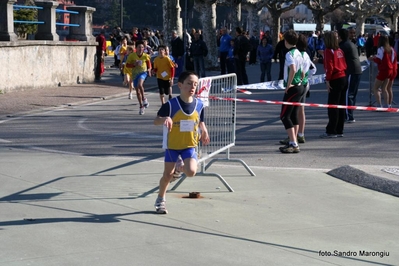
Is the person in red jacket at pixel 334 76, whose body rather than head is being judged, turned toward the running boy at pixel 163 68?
yes

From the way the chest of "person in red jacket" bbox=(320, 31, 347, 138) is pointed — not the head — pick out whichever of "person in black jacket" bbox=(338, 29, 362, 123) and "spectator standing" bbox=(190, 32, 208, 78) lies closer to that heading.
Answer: the spectator standing

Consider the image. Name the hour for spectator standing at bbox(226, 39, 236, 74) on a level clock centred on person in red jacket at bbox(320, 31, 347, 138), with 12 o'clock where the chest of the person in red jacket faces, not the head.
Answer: The spectator standing is roughly at 1 o'clock from the person in red jacket.

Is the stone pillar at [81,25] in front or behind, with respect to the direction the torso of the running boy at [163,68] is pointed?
behind

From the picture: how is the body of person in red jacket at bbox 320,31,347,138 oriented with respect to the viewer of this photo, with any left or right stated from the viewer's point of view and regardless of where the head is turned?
facing away from the viewer and to the left of the viewer

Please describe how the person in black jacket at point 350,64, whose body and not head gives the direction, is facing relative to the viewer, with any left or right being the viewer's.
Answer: facing away from the viewer and to the left of the viewer

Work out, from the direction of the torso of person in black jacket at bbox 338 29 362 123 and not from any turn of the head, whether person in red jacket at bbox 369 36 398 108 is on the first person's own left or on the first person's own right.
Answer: on the first person's own right
